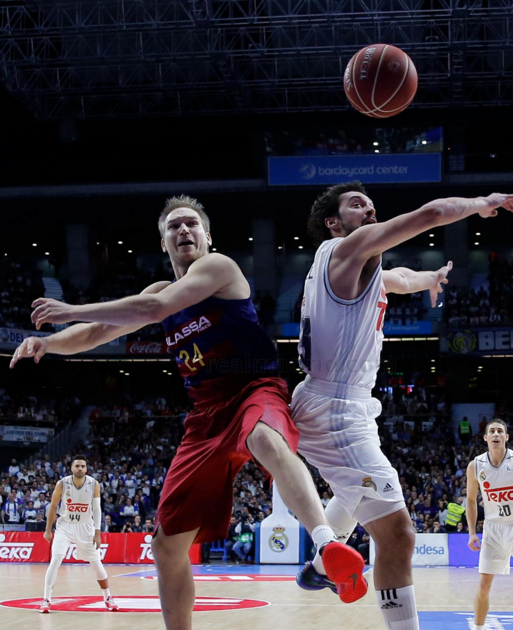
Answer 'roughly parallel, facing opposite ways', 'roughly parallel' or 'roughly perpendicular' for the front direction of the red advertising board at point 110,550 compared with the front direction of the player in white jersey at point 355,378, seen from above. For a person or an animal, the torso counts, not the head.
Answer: roughly perpendicular

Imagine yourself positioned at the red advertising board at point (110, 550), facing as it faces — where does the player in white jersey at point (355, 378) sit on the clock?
The player in white jersey is roughly at 12 o'clock from the red advertising board.

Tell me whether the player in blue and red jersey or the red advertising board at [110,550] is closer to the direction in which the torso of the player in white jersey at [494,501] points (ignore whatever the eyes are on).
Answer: the player in blue and red jersey

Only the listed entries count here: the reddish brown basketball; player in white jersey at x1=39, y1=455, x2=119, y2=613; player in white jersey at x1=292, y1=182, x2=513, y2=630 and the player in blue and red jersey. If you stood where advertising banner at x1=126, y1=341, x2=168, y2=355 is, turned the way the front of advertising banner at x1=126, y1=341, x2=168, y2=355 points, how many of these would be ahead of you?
4

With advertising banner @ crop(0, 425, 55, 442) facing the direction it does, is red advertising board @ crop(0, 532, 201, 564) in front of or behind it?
in front

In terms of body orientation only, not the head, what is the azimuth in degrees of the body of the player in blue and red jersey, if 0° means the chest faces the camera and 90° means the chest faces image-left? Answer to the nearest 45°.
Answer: approximately 45°

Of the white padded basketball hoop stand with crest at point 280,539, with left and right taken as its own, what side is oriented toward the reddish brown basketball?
front

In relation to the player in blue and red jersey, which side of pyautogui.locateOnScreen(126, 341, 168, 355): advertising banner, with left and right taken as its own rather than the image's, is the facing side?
front

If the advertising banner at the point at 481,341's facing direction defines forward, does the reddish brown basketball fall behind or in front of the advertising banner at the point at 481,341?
in front

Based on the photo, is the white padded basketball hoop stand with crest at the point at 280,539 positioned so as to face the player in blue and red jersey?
yes

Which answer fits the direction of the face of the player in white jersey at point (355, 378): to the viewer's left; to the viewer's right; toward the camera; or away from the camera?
to the viewer's right

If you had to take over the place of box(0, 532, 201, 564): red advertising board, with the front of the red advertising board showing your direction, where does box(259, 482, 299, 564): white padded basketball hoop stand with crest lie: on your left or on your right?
on your left
